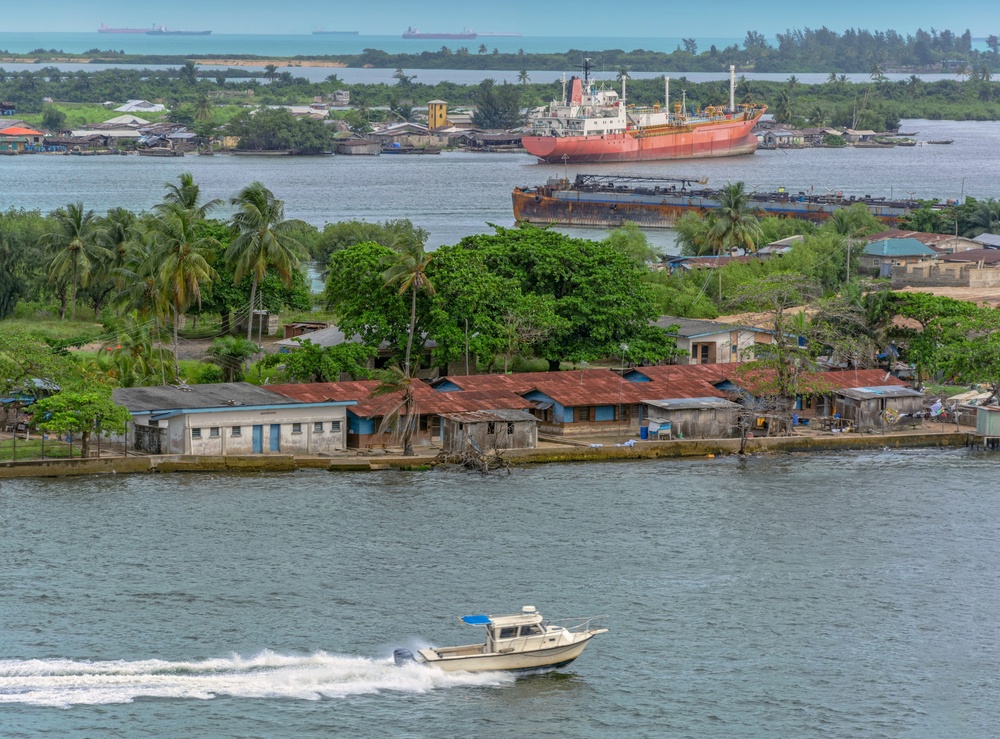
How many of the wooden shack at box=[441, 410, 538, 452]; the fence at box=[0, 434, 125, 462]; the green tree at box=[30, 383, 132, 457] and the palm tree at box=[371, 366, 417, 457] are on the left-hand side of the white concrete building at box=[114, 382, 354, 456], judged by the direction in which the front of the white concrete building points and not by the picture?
2

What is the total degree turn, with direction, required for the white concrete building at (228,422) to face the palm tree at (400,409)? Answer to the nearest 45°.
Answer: approximately 90° to its left

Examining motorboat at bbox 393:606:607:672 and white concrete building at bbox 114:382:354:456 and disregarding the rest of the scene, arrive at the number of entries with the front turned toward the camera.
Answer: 1

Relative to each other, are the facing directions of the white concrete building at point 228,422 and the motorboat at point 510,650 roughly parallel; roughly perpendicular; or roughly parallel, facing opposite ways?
roughly perpendicular

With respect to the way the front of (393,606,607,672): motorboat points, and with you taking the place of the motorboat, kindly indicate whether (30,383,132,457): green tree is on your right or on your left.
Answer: on your left

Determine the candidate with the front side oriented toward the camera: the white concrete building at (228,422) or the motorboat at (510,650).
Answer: the white concrete building

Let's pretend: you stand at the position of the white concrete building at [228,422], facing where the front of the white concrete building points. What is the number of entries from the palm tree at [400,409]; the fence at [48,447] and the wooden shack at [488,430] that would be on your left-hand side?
2

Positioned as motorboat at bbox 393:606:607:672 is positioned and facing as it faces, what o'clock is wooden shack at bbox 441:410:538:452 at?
The wooden shack is roughly at 9 o'clock from the motorboat.

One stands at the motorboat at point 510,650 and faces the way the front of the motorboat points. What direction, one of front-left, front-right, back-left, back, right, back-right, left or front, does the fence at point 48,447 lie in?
back-left

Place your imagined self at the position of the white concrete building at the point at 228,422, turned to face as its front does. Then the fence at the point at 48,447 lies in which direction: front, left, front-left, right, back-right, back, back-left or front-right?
right

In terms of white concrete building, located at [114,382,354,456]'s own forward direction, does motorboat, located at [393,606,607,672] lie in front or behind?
in front

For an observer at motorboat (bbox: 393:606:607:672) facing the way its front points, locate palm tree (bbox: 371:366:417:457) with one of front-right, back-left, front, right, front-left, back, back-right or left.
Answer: left

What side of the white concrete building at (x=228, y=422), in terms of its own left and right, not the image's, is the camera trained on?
front

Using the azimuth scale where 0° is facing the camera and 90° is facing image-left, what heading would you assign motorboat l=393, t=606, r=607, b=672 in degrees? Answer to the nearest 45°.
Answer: approximately 270°

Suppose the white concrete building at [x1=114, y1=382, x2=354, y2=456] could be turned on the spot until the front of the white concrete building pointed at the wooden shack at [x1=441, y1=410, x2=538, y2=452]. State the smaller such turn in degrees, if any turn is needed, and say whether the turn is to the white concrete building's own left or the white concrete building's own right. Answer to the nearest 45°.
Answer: approximately 90° to the white concrete building's own left
